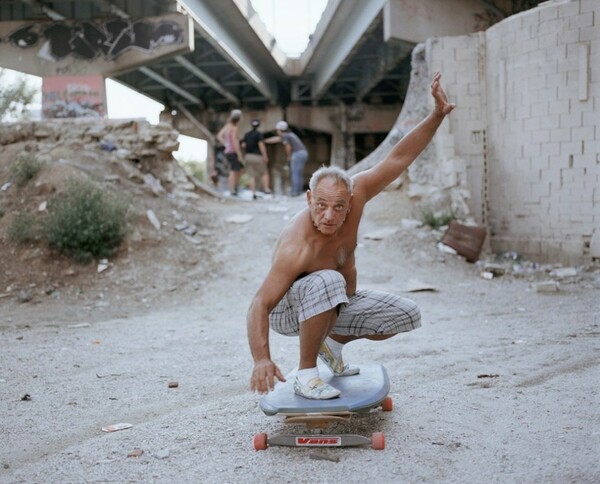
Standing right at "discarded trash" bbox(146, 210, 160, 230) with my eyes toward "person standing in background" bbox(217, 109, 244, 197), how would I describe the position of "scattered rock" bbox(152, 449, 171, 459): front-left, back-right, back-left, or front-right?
back-right

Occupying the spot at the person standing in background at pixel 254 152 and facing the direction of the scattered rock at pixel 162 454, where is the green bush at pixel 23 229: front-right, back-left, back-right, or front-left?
front-right

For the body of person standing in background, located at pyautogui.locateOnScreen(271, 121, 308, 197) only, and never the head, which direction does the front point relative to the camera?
to the viewer's left

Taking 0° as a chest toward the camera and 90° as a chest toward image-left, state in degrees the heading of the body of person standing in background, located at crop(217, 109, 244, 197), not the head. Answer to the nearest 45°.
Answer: approximately 225°

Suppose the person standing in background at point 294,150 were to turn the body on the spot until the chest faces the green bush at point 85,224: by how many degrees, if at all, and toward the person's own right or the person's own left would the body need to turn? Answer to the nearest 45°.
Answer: approximately 45° to the person's own left

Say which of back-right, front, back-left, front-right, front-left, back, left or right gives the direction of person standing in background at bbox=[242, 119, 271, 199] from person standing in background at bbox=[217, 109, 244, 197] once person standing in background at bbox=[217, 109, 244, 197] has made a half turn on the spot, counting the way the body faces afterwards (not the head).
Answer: back

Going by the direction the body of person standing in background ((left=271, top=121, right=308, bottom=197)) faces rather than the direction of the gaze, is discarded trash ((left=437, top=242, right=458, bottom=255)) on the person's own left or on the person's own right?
on the person's own left

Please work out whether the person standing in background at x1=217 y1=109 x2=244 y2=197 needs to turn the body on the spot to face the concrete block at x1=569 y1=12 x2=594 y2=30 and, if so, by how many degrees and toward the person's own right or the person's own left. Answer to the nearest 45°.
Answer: approximately 90° to the person's own right

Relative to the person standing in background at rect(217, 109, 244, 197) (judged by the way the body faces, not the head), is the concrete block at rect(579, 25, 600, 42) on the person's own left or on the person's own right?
on the person's own right

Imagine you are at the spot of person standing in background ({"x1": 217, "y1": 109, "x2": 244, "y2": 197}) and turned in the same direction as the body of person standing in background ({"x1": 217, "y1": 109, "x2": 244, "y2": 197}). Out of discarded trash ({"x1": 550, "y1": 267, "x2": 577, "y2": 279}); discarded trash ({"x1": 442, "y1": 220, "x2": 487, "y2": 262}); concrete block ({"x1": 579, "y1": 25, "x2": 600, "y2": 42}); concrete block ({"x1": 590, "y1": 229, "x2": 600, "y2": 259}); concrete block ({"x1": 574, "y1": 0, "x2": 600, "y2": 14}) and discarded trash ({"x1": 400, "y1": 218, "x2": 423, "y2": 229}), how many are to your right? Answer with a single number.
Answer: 6

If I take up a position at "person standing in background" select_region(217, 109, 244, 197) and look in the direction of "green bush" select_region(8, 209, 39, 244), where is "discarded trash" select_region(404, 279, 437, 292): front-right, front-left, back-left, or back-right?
front-left

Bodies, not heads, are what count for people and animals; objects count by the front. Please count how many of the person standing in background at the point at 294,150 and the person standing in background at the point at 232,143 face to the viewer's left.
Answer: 1
